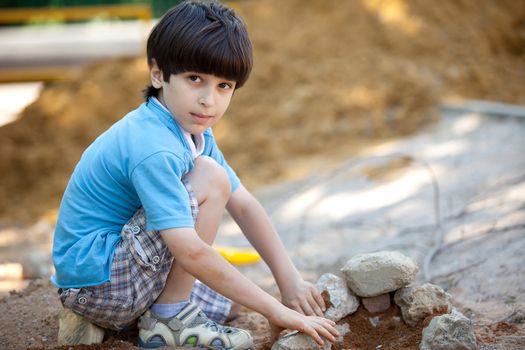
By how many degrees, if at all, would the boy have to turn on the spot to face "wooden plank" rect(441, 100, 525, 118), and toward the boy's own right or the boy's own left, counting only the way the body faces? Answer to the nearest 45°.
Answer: approximately 45° to the boy's own left

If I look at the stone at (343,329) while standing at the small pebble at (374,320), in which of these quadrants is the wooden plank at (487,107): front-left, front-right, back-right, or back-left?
back-right

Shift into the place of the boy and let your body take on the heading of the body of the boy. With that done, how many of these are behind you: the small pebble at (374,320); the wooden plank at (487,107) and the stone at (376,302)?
0

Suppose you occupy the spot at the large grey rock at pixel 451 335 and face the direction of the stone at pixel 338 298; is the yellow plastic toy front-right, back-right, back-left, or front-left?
front-right

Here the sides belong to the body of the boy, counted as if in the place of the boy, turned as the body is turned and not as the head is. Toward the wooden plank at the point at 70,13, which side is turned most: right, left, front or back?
left

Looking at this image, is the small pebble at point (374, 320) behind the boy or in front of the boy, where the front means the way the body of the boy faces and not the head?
in front

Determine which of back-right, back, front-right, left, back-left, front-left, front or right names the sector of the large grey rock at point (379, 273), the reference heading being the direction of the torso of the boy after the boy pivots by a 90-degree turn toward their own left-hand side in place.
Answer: right

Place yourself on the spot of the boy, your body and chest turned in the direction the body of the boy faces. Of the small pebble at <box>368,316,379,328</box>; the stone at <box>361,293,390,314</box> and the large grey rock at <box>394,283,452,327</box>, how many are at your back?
0

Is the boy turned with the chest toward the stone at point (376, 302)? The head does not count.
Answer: yes

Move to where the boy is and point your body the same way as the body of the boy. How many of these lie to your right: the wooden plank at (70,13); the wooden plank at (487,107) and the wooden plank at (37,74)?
0

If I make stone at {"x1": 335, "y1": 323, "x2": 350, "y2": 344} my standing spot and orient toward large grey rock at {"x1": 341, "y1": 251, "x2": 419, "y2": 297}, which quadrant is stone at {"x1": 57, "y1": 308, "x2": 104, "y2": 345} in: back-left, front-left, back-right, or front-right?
back-left

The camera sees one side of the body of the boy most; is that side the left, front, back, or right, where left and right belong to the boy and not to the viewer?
right
